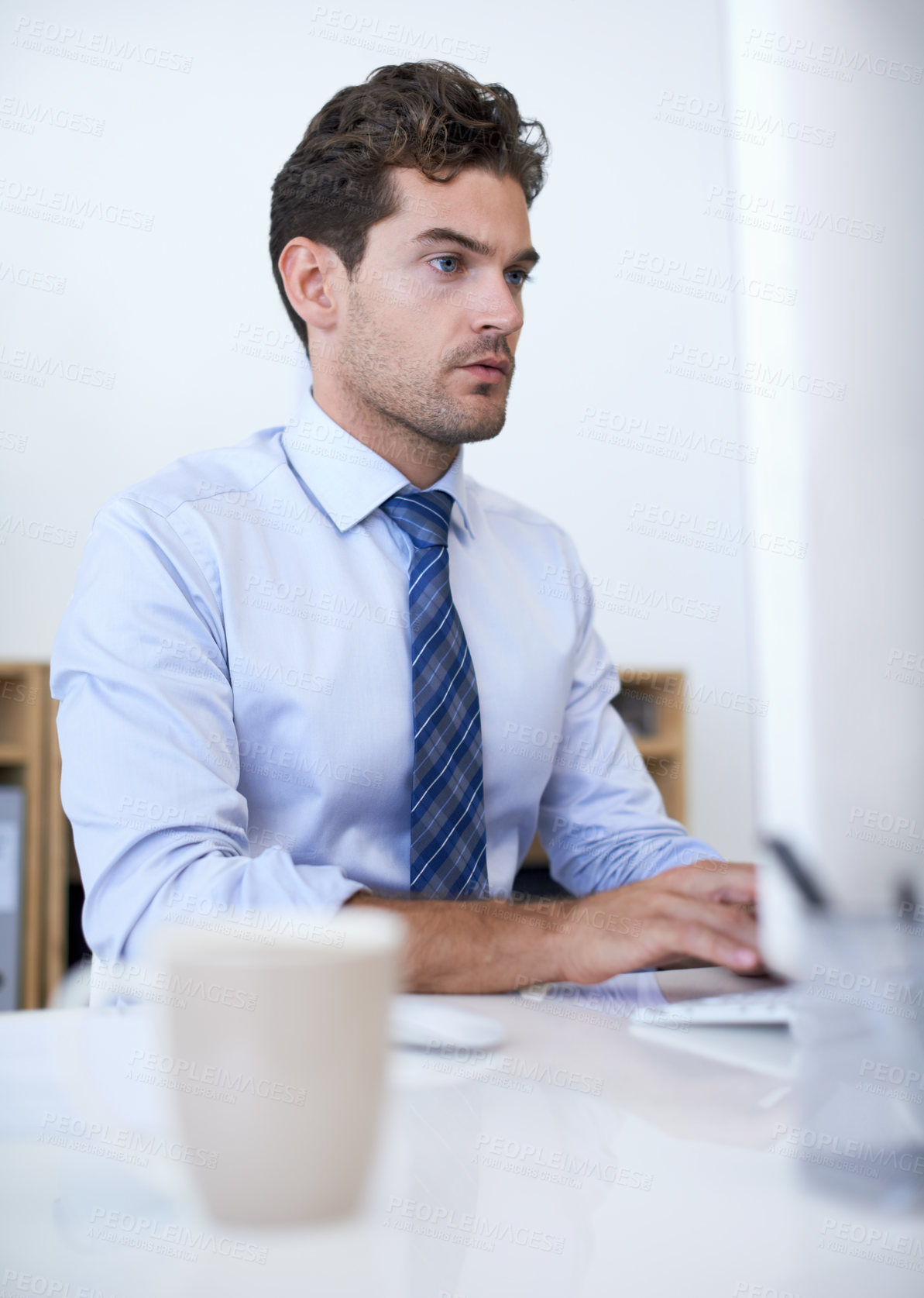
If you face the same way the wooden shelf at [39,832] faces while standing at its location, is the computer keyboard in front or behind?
in front

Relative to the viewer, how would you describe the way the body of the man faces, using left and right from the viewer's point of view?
facing the viewer and to the right of the viewer

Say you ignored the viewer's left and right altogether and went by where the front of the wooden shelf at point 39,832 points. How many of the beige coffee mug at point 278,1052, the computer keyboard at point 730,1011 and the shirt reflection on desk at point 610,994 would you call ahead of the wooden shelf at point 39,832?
3

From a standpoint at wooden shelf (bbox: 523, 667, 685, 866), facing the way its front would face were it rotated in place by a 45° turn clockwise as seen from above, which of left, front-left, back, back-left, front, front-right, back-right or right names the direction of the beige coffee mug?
front-left

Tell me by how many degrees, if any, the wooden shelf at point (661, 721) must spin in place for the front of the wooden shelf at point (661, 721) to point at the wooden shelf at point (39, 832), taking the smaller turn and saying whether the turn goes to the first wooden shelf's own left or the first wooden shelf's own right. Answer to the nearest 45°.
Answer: approximately 45° to the first wooden shelf's own right

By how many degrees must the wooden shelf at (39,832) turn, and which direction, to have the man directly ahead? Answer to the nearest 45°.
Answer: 0° — it already faces them

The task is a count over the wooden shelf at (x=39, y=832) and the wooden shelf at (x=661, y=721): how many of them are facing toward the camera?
2

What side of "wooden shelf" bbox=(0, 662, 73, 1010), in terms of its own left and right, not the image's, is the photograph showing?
front

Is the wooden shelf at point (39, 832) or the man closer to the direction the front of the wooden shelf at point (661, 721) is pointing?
the man

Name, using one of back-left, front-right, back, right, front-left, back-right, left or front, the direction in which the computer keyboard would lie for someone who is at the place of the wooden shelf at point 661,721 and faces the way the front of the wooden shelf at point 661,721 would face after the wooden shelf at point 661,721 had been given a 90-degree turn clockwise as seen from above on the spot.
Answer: left

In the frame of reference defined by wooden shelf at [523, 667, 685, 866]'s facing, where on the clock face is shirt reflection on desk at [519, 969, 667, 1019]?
The shirt reflection on desk is roughly at 12 o'clock from the wooden shelf.

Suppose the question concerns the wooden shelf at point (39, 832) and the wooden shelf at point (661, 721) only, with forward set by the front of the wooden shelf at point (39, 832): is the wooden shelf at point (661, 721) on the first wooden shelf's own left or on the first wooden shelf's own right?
on the first wooden shelf's own left

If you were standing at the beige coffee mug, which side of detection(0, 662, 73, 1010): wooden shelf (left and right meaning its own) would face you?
front

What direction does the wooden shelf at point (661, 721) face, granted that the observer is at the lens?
facing the viewer

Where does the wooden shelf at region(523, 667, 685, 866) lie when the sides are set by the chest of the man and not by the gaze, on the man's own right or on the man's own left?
on the man's own left
